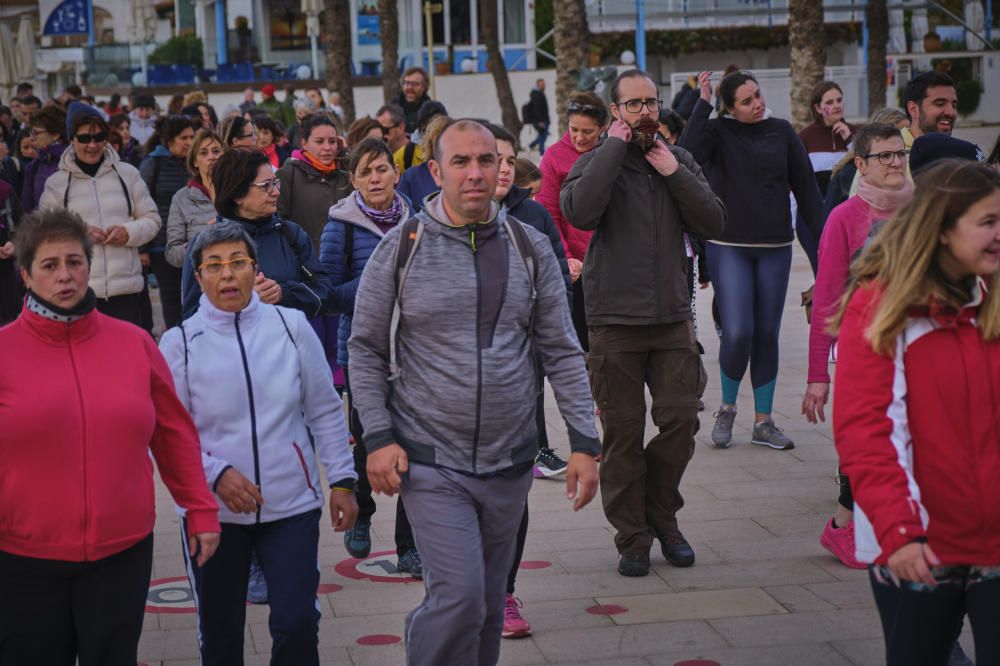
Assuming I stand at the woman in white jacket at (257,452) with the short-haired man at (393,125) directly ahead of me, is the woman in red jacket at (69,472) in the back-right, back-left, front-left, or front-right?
back-left

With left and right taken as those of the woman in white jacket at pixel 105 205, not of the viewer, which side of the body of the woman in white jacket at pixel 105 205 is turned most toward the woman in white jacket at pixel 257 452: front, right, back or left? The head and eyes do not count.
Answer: front

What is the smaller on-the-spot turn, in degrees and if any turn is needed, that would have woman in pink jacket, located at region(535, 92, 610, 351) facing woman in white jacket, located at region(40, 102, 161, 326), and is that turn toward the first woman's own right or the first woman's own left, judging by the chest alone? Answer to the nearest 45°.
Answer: approximately 135° to the first woman's own right

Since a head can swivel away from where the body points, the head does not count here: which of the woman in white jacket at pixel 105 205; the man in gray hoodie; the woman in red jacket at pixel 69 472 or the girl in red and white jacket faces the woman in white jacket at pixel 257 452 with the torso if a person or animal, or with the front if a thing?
the woman in white jacket at pixel 105 205

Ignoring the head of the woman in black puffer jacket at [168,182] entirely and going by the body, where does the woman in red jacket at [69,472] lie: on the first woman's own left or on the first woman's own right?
on the first woman's own right

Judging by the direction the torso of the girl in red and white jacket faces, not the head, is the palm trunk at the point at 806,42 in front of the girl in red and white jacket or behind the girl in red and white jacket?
behind

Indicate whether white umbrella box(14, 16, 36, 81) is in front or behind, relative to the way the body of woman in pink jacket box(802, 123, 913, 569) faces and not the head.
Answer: behind

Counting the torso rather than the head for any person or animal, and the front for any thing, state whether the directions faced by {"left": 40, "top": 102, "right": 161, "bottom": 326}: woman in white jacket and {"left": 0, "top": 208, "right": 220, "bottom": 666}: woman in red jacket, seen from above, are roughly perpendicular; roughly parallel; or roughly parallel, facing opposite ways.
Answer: roughly parallel

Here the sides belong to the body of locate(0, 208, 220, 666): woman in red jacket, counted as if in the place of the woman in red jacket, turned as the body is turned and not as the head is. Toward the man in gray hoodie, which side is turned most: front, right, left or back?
left

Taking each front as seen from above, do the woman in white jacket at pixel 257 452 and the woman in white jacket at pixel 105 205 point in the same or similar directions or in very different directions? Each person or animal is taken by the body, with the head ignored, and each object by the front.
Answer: same or similar directions

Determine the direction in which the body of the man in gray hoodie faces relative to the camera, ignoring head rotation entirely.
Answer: toward the camera

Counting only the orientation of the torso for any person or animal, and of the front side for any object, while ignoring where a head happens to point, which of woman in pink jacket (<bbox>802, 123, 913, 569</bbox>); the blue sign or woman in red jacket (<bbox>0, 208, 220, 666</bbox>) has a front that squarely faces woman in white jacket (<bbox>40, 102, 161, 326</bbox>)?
the blue sign
